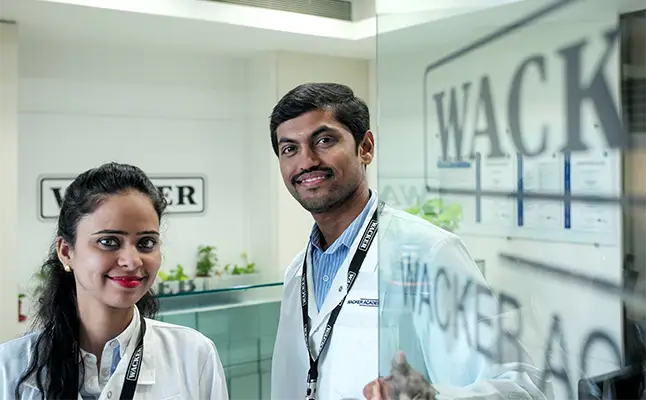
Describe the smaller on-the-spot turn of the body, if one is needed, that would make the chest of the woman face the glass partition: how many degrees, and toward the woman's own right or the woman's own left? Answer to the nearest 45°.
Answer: approximately 45° to the woman's own left

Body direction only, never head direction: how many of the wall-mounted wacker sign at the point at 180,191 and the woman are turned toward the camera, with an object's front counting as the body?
2

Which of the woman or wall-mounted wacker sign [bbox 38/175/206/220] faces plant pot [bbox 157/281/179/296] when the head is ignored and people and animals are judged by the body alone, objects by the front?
the wall-mounted wacker sign

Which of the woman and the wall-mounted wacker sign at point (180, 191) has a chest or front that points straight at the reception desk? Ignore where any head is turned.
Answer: the wall-mounted wacker sign

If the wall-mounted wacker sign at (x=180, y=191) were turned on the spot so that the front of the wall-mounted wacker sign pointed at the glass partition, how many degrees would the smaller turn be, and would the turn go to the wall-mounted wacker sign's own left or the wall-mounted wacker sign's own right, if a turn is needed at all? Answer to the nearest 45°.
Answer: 0° — it already faces it

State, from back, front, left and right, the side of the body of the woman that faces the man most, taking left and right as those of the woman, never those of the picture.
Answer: left

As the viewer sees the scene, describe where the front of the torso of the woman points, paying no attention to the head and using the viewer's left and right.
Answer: facing the viewer

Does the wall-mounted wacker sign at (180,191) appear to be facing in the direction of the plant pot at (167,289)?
yes

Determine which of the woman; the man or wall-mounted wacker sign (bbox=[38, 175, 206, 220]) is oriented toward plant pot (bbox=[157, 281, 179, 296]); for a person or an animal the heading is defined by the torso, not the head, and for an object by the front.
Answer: the wall-mounted wacker sign

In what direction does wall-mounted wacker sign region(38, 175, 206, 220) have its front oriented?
toward the camera
